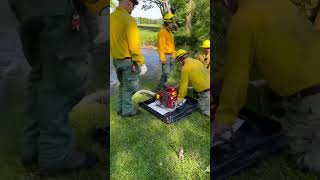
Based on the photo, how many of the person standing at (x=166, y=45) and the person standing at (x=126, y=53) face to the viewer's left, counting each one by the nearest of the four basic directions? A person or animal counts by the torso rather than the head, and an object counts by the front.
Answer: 0

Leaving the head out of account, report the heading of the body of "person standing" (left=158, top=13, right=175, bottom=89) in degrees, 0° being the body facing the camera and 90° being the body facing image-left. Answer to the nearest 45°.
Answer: approximately 315°
